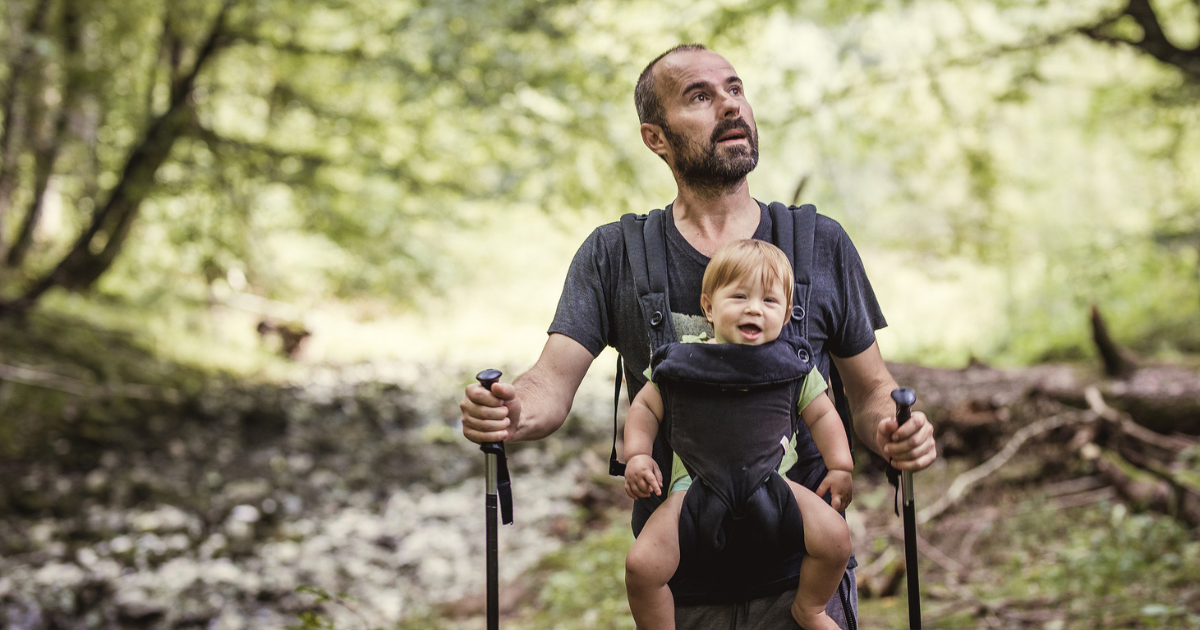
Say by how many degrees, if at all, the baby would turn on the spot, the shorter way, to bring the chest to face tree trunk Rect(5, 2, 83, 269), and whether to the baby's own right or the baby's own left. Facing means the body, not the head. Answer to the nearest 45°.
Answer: approximately 135° to the baby's own right

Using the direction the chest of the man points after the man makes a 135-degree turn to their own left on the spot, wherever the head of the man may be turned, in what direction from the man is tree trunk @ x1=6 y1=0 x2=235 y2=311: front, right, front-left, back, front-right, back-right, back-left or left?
left

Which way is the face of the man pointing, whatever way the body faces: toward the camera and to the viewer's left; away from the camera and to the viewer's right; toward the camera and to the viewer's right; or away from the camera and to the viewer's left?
toward the camera and to the viewer's right

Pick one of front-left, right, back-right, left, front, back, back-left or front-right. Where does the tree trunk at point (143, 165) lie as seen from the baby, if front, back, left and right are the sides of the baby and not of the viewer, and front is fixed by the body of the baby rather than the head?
back-right
